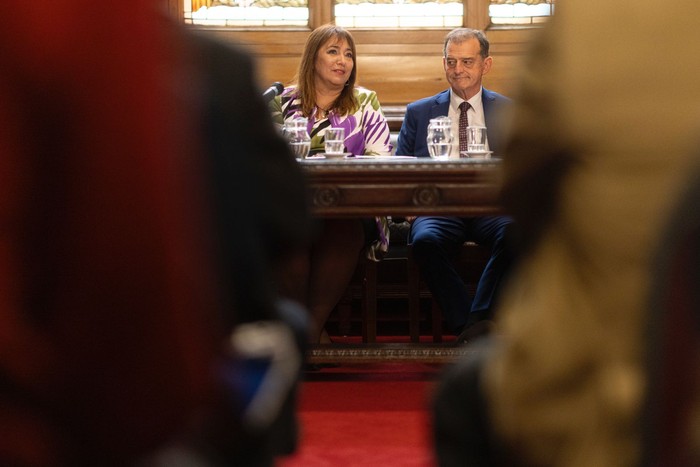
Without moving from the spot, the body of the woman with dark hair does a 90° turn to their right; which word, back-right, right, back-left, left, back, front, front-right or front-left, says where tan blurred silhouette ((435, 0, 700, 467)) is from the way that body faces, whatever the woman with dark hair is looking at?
left

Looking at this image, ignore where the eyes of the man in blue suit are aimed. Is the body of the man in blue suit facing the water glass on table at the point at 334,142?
no

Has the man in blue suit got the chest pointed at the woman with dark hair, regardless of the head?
no

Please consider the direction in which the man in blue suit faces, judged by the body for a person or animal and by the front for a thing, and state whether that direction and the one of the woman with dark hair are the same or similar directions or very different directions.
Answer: same or similar directions

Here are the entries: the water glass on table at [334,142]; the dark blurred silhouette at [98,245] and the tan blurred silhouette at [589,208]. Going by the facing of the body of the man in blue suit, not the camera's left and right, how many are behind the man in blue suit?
0

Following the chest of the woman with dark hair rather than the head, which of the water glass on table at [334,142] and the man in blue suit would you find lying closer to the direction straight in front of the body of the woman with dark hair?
the water glass on table

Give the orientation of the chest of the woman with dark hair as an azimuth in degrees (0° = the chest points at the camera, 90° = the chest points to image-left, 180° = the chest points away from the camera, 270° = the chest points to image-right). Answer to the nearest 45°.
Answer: approximately 0°

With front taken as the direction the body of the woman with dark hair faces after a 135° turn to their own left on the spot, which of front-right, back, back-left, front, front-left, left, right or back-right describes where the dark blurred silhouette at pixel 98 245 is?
back-right

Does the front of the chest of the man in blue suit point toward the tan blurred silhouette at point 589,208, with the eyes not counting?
yes

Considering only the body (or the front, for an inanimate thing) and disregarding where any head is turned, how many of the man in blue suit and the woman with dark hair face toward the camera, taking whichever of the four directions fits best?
2

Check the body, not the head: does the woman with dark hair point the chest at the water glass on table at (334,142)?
yes

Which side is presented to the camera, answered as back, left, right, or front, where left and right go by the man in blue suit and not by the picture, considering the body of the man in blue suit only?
front
